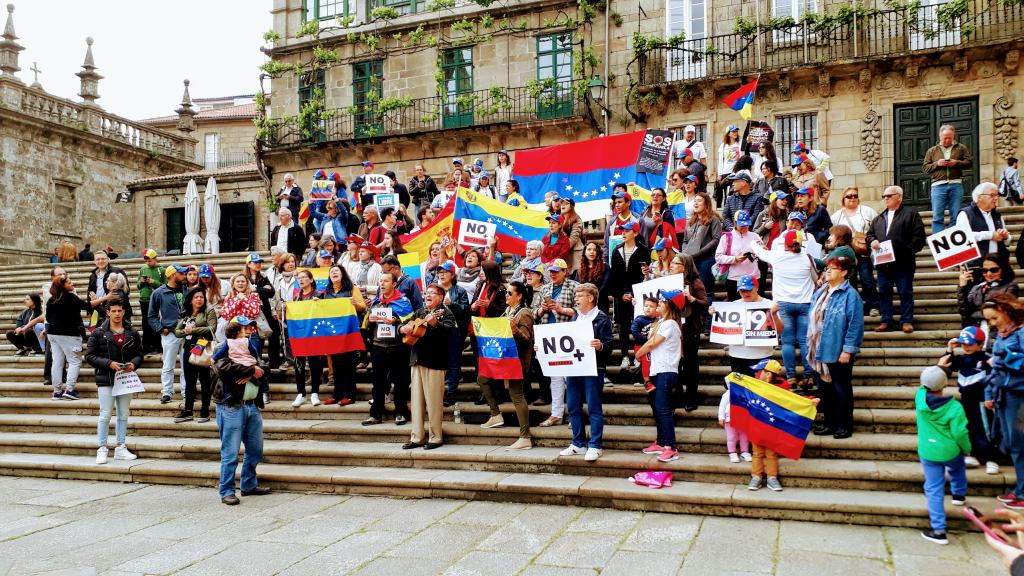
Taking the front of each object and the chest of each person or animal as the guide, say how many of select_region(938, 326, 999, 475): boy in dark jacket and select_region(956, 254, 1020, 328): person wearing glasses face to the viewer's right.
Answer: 0

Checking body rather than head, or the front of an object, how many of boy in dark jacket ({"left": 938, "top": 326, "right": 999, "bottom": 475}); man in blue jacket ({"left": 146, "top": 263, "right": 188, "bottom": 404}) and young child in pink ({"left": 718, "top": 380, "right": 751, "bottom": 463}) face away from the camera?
0

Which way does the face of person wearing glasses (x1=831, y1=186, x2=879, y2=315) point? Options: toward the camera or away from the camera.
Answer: toward the camera

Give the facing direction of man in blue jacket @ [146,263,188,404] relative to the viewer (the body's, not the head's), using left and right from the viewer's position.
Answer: facing the viewer and to the right of the viewer

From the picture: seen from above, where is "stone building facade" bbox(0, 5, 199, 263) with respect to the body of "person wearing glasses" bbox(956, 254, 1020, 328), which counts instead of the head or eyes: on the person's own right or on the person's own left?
on the person's own right

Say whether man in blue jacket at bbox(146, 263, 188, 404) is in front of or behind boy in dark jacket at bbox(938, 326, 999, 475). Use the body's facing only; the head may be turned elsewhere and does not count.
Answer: in front

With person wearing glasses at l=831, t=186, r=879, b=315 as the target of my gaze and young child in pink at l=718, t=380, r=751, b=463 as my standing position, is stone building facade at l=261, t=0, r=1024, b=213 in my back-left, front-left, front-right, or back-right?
front-left

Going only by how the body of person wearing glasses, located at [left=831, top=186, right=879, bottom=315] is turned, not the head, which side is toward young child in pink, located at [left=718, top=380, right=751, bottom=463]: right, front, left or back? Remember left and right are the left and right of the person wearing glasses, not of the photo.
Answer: front

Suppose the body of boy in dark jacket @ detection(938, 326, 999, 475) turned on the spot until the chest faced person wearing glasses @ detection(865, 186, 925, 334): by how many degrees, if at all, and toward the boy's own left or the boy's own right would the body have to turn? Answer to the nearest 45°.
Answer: approximately 135° to the boy's own right

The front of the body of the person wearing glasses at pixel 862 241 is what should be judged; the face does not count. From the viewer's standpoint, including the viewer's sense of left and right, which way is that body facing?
facing the viewer

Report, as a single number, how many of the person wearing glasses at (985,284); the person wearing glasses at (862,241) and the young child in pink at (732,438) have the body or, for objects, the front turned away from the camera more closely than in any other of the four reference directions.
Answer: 0

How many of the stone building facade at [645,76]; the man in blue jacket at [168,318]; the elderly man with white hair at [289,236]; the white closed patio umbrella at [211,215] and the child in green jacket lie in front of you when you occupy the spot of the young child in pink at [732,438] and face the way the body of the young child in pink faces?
1

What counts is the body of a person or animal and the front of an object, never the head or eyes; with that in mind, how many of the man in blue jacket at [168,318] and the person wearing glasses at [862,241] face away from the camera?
0

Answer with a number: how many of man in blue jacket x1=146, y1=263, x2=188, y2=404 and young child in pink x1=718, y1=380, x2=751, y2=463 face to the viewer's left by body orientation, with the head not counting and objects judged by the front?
0

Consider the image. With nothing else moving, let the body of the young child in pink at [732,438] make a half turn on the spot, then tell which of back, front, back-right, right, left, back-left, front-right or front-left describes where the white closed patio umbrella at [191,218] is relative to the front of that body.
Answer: front
